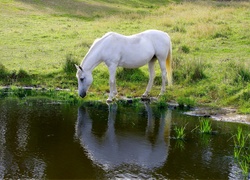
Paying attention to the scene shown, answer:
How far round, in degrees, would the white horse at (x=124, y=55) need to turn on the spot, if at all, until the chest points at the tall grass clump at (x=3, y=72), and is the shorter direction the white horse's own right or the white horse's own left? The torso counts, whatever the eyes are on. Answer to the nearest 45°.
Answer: approximately 45° to the white horse's own right

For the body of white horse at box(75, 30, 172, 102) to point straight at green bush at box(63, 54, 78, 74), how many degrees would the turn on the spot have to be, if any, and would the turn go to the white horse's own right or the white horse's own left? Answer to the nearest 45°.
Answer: approximately 45° to the white horse's own right

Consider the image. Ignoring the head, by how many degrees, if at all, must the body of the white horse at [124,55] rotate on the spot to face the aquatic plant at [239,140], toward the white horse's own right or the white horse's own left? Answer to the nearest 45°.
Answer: approximately 135° to the white horse's own left

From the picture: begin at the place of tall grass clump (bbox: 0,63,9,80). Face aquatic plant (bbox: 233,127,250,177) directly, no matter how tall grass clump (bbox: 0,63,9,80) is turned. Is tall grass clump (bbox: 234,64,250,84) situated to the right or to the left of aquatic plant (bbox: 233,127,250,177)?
left

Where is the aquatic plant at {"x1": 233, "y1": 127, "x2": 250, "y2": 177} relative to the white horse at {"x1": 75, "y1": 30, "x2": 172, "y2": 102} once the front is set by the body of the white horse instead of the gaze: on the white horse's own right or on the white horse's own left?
on the white horse's own left

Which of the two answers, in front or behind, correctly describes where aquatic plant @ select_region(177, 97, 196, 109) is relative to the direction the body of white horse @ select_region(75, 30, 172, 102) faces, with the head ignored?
behind

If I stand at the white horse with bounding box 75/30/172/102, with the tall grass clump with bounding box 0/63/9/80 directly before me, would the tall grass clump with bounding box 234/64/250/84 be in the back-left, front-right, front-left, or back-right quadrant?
back-right

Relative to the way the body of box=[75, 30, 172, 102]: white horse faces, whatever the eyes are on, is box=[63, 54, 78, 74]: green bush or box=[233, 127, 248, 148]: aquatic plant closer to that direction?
the green bush

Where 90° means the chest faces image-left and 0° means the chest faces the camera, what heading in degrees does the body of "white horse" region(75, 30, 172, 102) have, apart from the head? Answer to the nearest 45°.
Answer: approximately 90°

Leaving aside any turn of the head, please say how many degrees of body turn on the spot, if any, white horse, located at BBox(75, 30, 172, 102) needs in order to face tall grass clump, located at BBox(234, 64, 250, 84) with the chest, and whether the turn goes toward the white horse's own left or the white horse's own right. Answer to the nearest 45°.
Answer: approximately 180°

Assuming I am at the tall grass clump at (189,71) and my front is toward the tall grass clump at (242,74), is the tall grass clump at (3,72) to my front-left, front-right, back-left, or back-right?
back-right

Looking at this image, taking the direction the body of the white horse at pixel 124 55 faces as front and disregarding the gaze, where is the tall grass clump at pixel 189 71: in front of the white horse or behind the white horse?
behind
